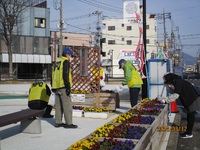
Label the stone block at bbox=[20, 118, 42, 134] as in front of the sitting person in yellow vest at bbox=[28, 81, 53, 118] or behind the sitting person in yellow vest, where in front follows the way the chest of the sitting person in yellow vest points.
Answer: behind

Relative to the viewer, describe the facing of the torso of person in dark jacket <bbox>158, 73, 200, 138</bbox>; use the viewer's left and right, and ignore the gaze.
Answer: facing to the left of the viewer

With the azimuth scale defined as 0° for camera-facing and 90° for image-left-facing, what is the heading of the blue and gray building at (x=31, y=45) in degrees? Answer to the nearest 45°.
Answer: approximately 0°

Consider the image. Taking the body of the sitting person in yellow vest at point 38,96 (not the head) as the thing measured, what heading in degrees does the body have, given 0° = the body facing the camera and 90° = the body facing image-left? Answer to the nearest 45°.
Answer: approximately 225°
